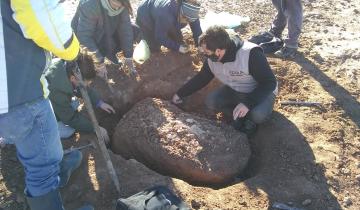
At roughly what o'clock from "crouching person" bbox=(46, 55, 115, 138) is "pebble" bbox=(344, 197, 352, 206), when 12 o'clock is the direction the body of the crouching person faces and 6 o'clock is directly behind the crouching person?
The pebble is roughly at 1 o'clock from the crouching person.

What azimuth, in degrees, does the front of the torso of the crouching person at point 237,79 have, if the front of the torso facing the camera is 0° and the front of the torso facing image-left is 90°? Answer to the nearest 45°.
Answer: approximately 45°

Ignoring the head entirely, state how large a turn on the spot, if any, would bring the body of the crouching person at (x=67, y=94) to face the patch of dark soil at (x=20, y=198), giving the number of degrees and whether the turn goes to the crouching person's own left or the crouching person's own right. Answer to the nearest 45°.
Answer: approximately 135° to the crouching person's own right

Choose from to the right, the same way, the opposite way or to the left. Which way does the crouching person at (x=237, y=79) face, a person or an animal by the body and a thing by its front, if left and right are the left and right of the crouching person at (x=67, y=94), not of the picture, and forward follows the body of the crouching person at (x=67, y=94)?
the opposite way

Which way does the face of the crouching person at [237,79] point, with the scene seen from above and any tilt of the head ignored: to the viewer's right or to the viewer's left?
to the viewer's left

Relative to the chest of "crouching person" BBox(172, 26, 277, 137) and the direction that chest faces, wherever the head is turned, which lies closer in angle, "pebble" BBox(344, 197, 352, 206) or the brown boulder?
the brown boulder

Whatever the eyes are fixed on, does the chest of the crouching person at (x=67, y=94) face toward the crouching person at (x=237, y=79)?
yes

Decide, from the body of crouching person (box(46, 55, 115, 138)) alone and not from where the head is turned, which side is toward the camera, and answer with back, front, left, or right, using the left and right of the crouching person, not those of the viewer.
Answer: right

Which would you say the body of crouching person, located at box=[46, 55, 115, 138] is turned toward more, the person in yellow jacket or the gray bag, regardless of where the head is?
the gray bag

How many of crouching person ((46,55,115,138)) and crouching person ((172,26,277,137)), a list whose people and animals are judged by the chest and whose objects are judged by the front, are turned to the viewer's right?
1

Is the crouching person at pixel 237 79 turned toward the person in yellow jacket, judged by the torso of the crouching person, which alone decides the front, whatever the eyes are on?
yes

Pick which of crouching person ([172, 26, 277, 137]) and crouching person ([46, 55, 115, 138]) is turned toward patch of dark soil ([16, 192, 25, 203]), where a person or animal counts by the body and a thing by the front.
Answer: crouching person ([172, 26, 277, 137])
